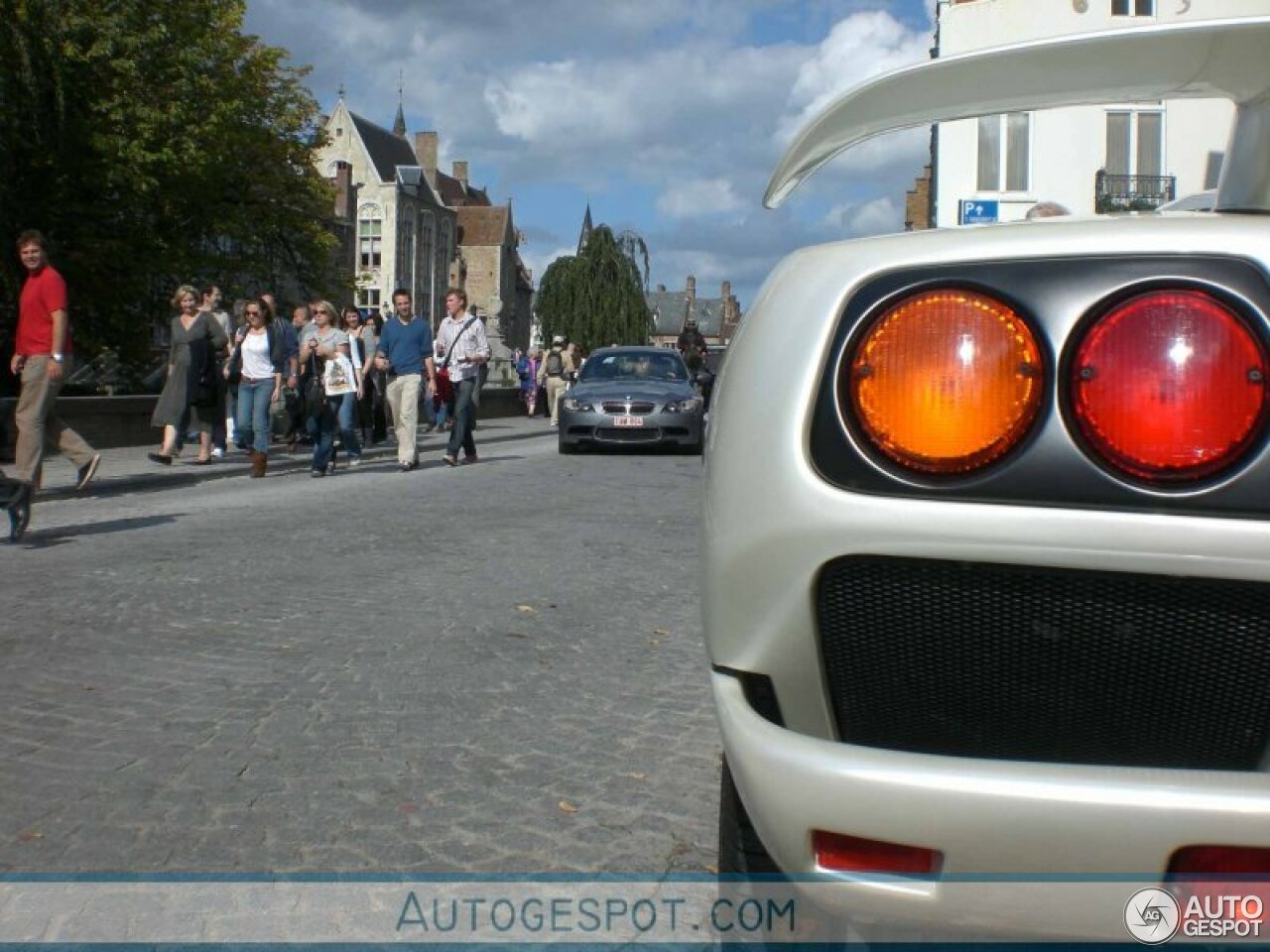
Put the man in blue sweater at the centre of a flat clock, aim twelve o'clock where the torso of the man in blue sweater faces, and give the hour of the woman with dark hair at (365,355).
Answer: The woman with dark hair is roughly at 6 o'clock from the man in blue sweater.

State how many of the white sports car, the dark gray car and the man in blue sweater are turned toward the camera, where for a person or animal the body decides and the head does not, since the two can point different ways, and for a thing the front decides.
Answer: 2

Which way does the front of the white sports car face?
away from the camera

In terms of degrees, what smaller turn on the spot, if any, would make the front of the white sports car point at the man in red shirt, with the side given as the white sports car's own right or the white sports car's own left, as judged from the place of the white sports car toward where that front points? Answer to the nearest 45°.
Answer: approximately 45° to the white sports car's own left

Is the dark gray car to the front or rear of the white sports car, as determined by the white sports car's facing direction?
to the front

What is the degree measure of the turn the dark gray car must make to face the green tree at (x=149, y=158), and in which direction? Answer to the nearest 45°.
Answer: approximately 135° to its right

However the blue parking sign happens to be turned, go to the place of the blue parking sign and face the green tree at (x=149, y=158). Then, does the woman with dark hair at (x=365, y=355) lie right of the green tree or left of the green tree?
left

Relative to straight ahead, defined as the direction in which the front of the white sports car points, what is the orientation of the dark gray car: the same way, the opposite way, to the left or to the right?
the opposite way

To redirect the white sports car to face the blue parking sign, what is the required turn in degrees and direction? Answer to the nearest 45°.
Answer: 0° — it already faces it
